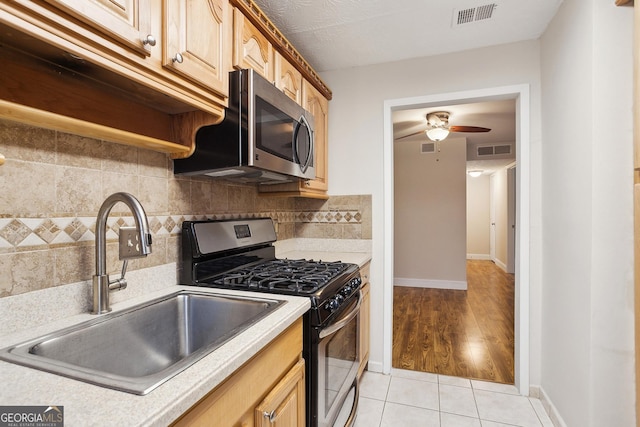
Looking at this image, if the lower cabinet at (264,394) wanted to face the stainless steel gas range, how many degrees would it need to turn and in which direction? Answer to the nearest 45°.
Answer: approximately 90° to its left

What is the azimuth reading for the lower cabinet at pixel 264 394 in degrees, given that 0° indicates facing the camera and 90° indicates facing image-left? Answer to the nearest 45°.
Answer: approximately 315°

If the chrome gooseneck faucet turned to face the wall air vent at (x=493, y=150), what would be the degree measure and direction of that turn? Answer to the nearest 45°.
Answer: approximately 45° to its left

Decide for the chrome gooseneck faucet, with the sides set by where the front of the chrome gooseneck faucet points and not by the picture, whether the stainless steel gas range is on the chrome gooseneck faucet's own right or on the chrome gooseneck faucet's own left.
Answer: on the chrome gooseneck faucet's own left

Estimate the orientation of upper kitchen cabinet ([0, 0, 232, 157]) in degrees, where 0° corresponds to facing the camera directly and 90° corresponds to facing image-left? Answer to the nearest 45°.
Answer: approximately 315°

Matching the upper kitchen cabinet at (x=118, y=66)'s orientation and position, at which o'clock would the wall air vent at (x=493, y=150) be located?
The wall air vent is roughly at 10 o'clock from the upper kitchen cabinet.

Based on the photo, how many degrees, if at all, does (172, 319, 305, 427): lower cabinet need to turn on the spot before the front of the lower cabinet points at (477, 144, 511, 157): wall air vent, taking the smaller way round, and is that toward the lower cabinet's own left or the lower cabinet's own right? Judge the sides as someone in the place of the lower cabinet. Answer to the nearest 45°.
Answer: approximately 90° to the lower cabinet's own left

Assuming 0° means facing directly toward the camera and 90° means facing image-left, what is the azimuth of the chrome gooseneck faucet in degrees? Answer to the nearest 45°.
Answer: approximately 315°
